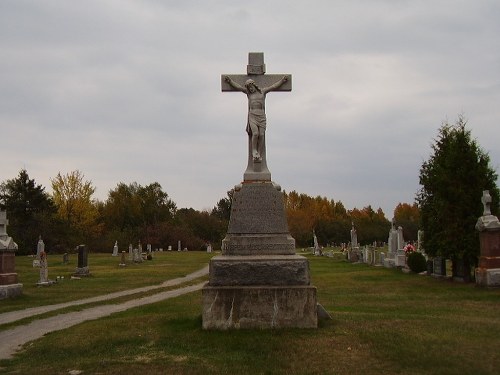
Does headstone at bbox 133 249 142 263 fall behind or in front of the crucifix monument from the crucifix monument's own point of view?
behind

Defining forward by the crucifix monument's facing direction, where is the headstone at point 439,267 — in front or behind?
behind

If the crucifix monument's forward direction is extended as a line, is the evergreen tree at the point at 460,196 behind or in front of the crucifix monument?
behind

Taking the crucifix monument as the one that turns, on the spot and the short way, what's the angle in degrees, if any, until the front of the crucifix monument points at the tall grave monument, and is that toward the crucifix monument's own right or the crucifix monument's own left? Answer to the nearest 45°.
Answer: approximately 135° to the crucifix monument's own left

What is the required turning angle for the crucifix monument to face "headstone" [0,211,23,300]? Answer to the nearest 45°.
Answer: approximately 135° to its right

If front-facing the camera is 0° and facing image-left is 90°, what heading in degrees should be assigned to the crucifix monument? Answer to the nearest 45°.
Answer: approximately 0°
